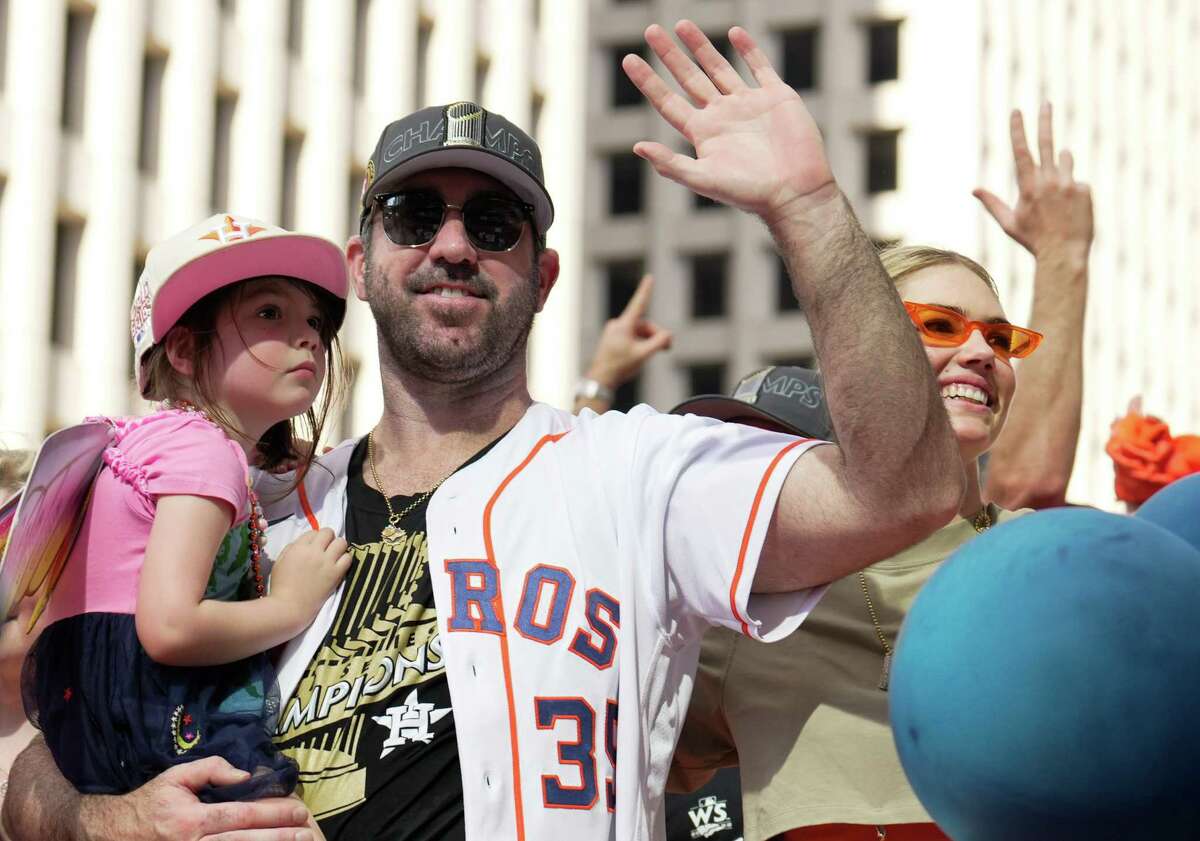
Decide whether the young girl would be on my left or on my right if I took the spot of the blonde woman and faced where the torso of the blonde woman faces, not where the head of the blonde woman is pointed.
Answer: on my right

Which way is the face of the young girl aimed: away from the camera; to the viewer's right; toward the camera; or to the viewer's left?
to the viewer's right

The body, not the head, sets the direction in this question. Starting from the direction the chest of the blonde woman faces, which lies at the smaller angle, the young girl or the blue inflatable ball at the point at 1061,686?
the blue inflatable ball

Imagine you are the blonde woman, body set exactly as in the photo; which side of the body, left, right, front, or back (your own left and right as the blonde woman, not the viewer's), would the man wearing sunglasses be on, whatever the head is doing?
right

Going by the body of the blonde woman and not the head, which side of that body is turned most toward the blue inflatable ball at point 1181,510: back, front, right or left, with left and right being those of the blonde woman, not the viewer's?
left

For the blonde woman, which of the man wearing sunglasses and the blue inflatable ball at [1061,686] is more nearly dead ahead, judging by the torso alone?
the blue inflatable ball
